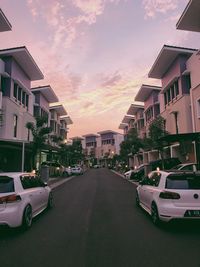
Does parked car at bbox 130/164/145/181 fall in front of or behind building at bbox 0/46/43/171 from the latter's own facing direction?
in front

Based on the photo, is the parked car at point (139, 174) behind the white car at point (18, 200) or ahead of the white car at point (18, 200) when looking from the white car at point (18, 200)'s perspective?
ahead

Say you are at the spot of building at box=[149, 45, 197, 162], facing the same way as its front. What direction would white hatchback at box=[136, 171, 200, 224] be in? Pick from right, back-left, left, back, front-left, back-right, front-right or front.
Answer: front-left

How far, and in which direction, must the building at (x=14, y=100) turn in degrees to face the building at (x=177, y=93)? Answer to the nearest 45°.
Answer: approximately 45° to its left

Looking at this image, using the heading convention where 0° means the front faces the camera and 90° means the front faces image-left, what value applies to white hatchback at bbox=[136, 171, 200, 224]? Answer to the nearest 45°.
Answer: approximately 135°

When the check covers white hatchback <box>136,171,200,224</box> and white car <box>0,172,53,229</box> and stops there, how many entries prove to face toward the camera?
0

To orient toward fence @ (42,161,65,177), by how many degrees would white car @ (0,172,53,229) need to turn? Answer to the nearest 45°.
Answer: approximately 45° to its left

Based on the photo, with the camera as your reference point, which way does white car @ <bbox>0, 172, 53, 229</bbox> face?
facing away from the viewer and to the right of the viewer

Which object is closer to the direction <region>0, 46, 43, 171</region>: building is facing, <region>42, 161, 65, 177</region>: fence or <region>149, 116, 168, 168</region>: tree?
the tree

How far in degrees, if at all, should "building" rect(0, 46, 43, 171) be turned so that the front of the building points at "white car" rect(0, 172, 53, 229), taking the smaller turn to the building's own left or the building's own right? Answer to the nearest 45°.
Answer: approximately 45° to the building's own right

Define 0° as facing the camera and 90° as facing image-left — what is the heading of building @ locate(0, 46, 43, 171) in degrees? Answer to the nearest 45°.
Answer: approximately 315°

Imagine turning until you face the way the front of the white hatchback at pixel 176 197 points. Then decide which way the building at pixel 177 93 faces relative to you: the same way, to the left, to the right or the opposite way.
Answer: to the left

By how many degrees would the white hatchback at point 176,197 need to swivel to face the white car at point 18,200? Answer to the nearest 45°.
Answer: approximately 45° to its left

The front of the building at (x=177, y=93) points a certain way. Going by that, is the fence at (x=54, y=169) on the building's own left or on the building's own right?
on the building's own right

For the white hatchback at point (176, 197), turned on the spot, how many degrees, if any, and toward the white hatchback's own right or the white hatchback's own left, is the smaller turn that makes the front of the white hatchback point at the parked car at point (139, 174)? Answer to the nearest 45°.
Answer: approximately 45° to the white hatchback's own right
